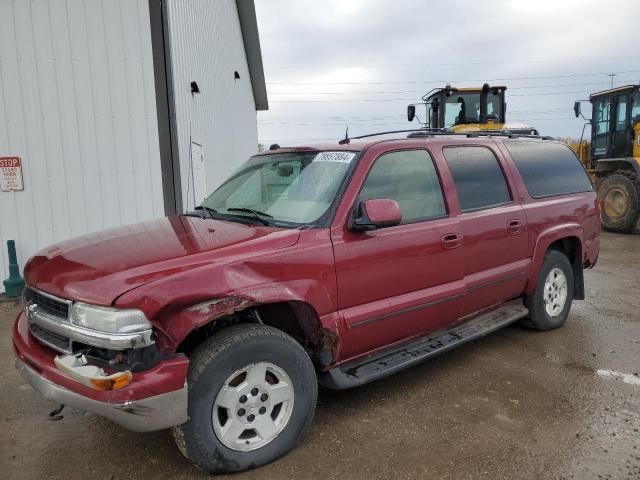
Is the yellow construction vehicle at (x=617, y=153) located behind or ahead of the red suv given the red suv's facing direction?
behind

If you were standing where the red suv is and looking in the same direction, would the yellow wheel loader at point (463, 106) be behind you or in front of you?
behind

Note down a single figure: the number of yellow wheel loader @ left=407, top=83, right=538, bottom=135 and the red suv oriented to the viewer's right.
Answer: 0

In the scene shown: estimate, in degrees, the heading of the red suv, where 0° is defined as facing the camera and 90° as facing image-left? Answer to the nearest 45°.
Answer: approximately 45°
